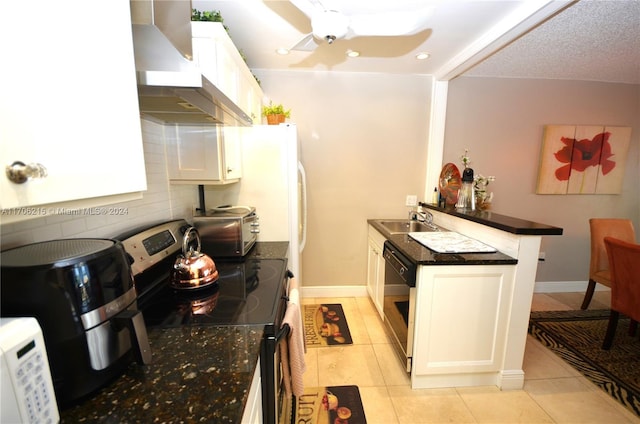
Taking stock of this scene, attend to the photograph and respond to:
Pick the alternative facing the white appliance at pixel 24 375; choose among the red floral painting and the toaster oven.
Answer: the red floral painting

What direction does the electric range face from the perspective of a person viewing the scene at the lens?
facing to the right of the viewer

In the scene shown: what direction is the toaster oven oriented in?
to the viewer's right

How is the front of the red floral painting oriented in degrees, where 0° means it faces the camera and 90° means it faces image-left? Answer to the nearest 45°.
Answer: approximately 0°

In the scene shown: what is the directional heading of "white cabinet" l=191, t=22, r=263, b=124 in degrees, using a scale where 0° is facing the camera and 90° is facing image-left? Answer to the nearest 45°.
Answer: approximately 270°

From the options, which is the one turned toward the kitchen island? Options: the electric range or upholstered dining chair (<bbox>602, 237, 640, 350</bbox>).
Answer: the electric range

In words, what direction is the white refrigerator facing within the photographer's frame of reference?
facing to the right of the viewer

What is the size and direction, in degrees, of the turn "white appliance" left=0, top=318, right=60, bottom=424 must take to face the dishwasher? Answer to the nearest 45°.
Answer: approximately 45° to its left

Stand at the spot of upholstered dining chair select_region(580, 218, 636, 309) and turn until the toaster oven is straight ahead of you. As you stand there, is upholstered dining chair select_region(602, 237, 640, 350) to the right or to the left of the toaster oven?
left

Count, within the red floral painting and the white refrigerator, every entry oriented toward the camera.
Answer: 1
